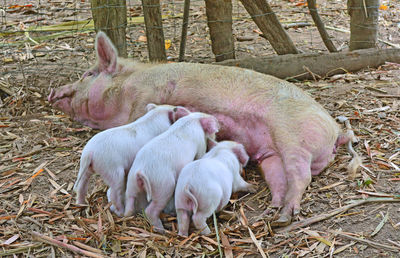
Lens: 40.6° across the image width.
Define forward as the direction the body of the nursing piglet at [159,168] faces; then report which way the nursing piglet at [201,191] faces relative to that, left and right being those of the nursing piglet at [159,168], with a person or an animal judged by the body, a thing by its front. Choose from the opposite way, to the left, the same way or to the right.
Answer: the same way

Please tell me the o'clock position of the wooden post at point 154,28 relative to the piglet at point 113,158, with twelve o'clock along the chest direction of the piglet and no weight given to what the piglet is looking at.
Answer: The wooden post is roughly at 11 o'clock from the piglet.

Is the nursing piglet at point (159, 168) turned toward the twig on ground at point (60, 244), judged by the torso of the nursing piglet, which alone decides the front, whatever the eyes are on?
no

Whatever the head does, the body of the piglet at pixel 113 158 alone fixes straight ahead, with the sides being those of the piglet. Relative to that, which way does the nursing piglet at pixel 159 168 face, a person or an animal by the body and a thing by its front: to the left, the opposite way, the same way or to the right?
the same way

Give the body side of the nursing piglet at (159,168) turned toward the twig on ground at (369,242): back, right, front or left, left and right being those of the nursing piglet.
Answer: right

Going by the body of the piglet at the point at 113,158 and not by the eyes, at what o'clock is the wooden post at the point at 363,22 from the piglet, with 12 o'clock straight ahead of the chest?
The wooden post is roughly at 12 o'clock from the piglet.

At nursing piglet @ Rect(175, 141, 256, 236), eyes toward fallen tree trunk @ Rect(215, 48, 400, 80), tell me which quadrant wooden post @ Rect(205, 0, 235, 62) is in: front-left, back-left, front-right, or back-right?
front-left

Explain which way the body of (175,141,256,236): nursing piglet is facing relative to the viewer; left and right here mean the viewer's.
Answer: facing away from the viewer and to the right of the viewer

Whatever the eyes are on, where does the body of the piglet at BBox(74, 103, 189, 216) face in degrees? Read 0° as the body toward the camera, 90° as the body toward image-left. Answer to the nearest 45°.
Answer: approximately 225°

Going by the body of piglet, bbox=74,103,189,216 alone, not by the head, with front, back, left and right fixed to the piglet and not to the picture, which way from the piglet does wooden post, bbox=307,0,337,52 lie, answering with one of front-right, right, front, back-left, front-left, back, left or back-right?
front

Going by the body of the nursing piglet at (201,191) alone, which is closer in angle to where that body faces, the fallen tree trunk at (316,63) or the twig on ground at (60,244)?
the fallen tree trunk

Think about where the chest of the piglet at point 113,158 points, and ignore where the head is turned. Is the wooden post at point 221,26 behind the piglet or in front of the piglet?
in front

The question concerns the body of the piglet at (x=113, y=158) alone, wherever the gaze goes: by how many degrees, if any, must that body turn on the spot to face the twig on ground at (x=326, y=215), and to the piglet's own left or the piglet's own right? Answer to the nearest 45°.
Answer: approximately 45° to the piglet's own right

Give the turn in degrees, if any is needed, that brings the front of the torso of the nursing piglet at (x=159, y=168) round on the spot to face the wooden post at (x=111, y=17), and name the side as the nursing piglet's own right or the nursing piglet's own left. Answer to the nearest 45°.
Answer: approximately 45° to the nursing piglet's own left

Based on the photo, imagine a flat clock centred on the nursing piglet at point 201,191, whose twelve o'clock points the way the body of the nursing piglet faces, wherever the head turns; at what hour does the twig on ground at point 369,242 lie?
The twig on ground is roughly at 2 o'clock from the nursing piglet.

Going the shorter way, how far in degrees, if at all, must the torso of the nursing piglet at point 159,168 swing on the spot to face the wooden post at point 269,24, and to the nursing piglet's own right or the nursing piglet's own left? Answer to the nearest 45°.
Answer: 0° — it already faces it

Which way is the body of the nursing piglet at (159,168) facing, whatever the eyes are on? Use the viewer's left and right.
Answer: facing away from the viewer and to the right of the viewer

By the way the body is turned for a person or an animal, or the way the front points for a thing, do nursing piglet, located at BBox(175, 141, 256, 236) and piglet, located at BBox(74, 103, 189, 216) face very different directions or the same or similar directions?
same or similar directions

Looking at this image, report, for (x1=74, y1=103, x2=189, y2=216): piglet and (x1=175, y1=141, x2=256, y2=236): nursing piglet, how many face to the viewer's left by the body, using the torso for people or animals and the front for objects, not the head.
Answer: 0

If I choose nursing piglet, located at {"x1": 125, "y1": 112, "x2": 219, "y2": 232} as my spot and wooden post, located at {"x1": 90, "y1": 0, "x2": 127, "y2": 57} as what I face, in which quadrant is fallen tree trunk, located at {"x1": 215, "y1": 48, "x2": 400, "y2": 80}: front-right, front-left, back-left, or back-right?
front-right
